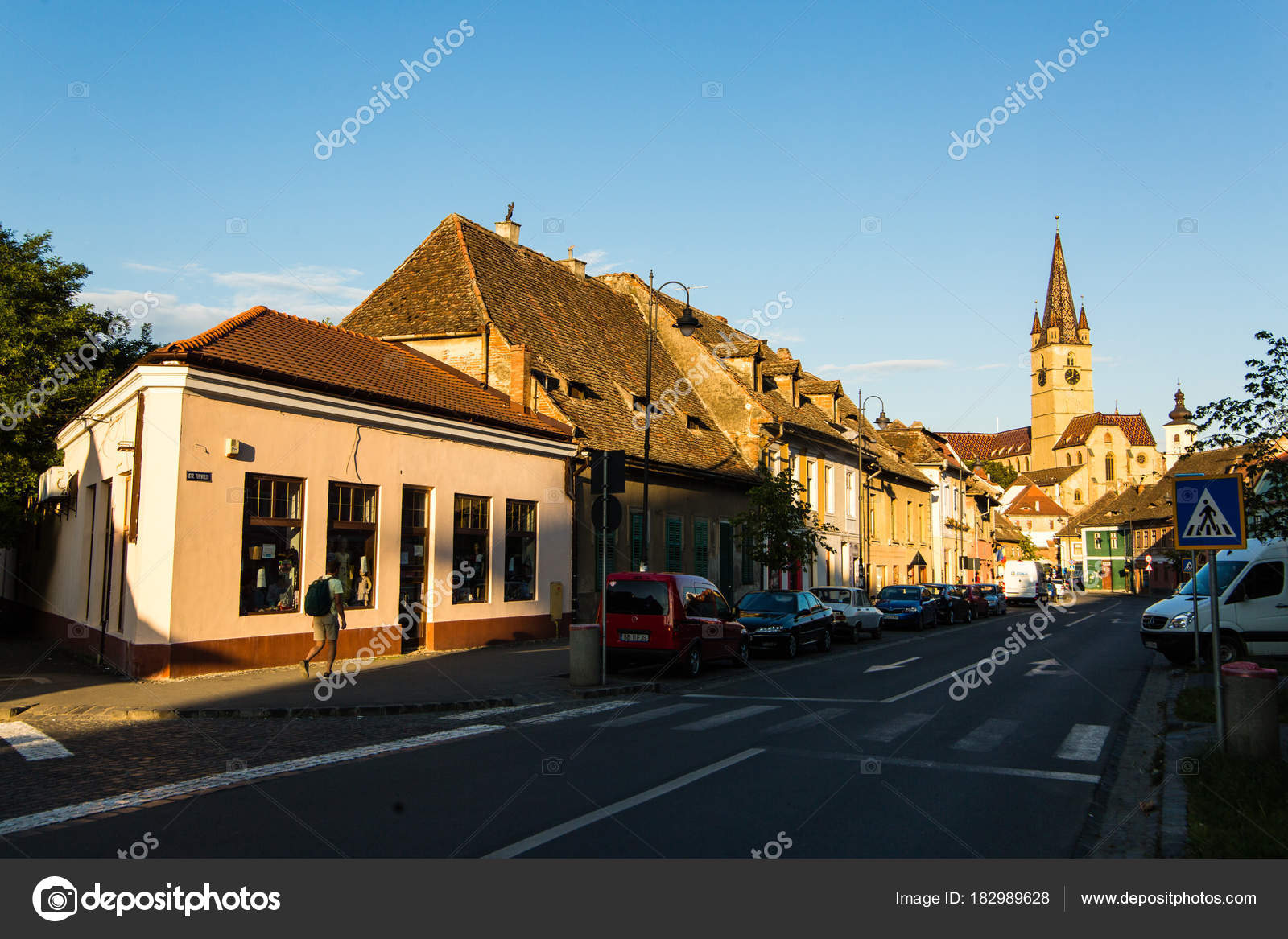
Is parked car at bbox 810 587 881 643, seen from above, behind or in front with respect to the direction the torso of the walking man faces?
in front

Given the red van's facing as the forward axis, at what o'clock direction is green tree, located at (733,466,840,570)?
The green tree is roughly at 11 o'clock from the red van.

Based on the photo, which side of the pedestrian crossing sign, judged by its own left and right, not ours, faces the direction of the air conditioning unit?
right

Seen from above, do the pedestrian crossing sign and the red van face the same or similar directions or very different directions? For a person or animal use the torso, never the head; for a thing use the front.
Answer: very different directions

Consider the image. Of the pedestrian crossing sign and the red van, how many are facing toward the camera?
1
